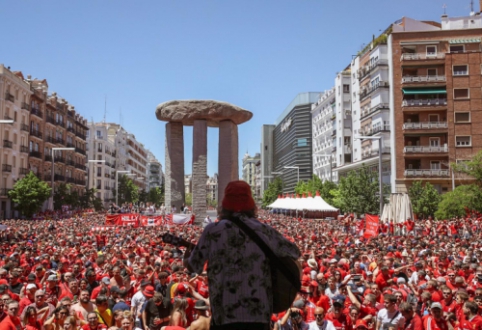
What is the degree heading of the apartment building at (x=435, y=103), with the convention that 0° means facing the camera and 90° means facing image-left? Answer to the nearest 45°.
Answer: approximately 0°

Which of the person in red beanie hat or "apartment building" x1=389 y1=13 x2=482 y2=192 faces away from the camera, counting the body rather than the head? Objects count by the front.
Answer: the person in red beanie hat

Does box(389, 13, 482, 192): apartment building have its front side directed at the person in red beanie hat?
yes

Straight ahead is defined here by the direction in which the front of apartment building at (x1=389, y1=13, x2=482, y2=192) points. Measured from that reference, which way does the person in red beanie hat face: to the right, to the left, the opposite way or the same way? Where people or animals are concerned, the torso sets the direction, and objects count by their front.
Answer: the opposite way

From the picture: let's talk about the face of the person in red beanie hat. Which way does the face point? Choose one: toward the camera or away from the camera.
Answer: away from the camera

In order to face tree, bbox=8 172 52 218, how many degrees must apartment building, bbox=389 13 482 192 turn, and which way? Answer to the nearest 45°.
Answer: approximately 90° to its right

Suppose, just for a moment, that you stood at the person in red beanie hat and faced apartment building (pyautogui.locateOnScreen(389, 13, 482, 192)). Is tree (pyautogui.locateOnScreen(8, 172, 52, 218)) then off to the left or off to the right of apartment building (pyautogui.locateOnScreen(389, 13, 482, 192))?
left

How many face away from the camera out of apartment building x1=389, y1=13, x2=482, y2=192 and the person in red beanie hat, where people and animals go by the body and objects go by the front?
1

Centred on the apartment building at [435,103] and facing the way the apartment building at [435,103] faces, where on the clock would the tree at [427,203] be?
The tree is roughly at 12 o'clock from the apartment building.

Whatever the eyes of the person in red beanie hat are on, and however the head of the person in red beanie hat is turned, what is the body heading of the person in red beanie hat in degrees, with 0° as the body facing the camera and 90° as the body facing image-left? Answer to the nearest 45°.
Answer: approximately 180°
